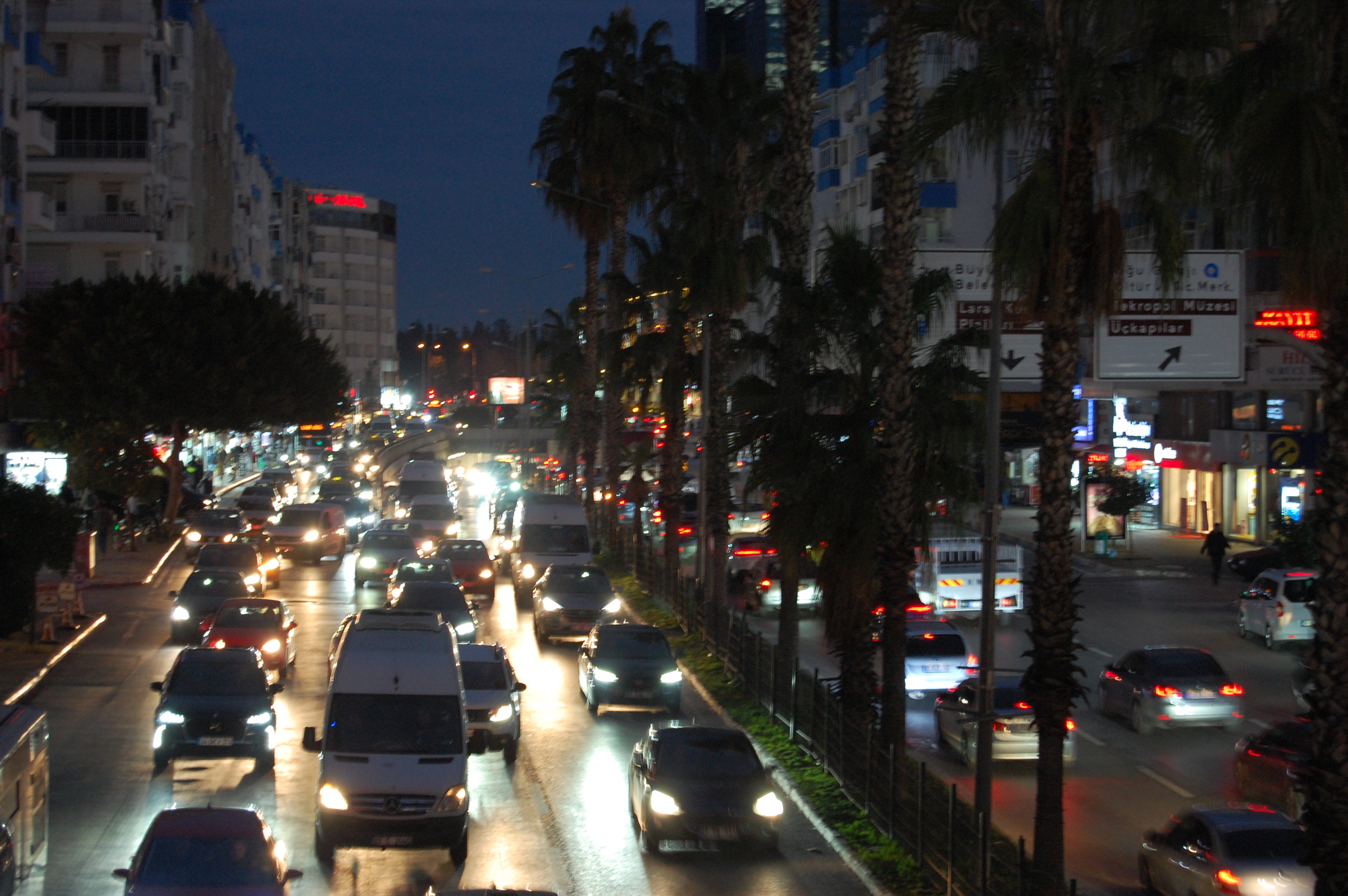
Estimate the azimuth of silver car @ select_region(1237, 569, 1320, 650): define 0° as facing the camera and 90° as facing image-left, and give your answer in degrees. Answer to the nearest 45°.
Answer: approximately 135°

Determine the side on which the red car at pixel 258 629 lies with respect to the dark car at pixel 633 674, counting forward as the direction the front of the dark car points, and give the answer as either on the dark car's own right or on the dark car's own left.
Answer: on the dark car's own right

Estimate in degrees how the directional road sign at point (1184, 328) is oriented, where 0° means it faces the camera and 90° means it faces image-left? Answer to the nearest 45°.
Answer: approximately 0°

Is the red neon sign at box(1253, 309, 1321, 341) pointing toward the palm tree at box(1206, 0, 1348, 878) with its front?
yes

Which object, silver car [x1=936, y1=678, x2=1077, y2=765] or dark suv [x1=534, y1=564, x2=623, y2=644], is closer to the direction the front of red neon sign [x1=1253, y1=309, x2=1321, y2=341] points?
the silver car

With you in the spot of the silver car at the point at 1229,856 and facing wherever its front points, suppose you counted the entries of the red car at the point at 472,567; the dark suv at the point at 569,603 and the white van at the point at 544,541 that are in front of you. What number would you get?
3

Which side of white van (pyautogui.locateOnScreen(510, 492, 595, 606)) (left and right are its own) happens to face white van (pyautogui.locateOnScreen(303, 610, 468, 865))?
front

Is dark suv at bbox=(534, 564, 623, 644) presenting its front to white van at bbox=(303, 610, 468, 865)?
yes

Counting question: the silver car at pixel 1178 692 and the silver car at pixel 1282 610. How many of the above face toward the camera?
0

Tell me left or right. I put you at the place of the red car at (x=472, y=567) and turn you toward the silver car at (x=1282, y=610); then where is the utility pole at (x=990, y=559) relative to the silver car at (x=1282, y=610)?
right

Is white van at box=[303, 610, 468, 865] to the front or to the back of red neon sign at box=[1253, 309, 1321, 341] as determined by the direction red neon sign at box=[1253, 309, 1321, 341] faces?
to the front
